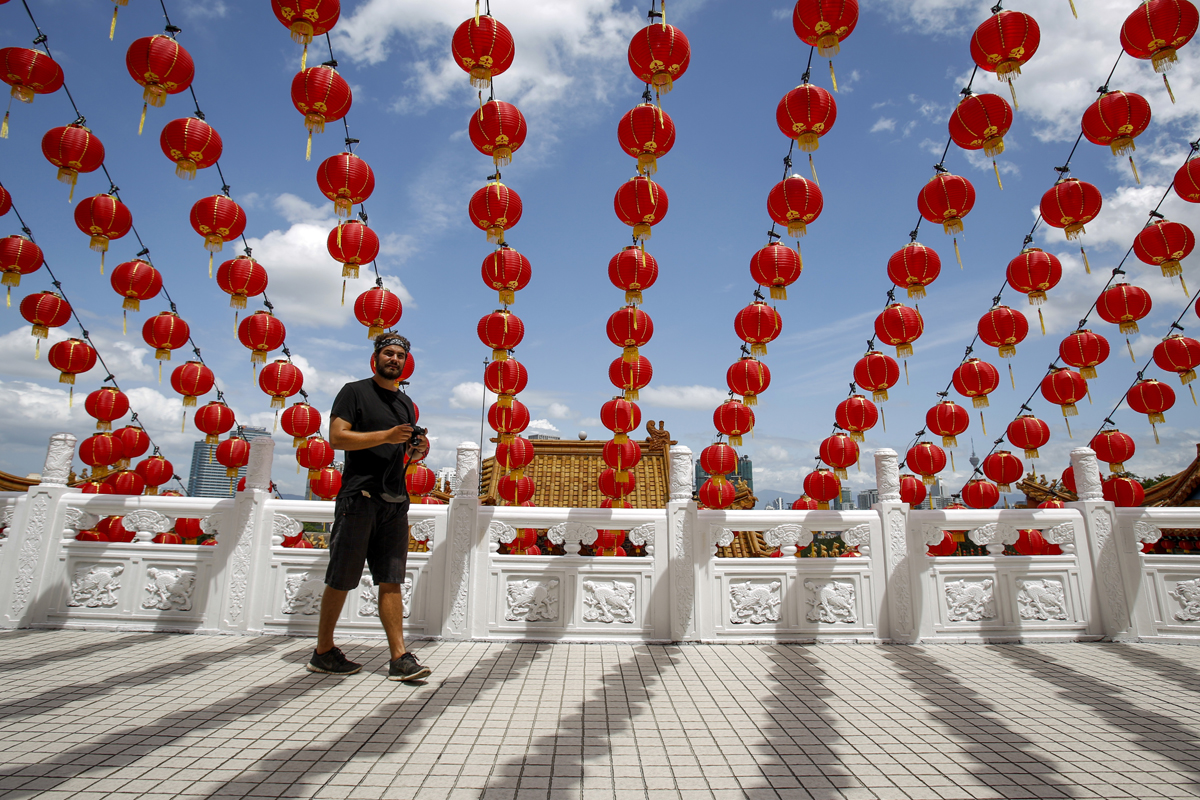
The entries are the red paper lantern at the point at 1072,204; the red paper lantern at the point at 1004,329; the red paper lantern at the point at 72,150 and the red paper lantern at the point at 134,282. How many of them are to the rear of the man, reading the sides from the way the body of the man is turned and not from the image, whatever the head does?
2

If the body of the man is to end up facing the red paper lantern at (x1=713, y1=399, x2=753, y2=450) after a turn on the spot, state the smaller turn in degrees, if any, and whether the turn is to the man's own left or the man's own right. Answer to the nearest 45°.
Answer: approximately 90° to the man's own left

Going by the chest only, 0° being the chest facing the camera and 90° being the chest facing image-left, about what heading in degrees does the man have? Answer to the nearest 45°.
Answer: approximately 315°

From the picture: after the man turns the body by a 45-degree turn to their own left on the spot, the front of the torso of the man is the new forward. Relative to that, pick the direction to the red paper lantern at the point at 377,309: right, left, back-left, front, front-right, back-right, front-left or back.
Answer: left

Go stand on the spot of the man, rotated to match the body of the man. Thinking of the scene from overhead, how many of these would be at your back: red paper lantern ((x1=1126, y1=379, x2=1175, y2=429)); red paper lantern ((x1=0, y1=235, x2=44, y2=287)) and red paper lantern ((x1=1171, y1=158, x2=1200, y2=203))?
1

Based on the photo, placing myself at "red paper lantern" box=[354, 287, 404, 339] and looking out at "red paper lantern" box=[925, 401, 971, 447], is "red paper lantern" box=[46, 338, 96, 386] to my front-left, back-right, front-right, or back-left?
back-left

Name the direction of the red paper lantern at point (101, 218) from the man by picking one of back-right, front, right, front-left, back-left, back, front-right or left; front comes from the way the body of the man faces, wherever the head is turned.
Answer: back

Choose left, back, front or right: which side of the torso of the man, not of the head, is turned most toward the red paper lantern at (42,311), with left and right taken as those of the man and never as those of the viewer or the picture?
back

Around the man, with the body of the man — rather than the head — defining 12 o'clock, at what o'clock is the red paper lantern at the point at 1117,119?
The red paper lantern is roughly at 11 o'clock from the man.

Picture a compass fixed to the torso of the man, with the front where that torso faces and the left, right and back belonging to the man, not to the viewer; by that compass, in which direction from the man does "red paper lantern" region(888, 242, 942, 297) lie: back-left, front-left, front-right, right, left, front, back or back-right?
front-left

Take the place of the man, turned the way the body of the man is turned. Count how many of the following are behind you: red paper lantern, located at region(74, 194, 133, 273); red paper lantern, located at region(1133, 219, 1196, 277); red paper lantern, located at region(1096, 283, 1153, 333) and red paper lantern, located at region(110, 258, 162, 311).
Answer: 2

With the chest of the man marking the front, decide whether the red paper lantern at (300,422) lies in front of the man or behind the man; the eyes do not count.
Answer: behind
